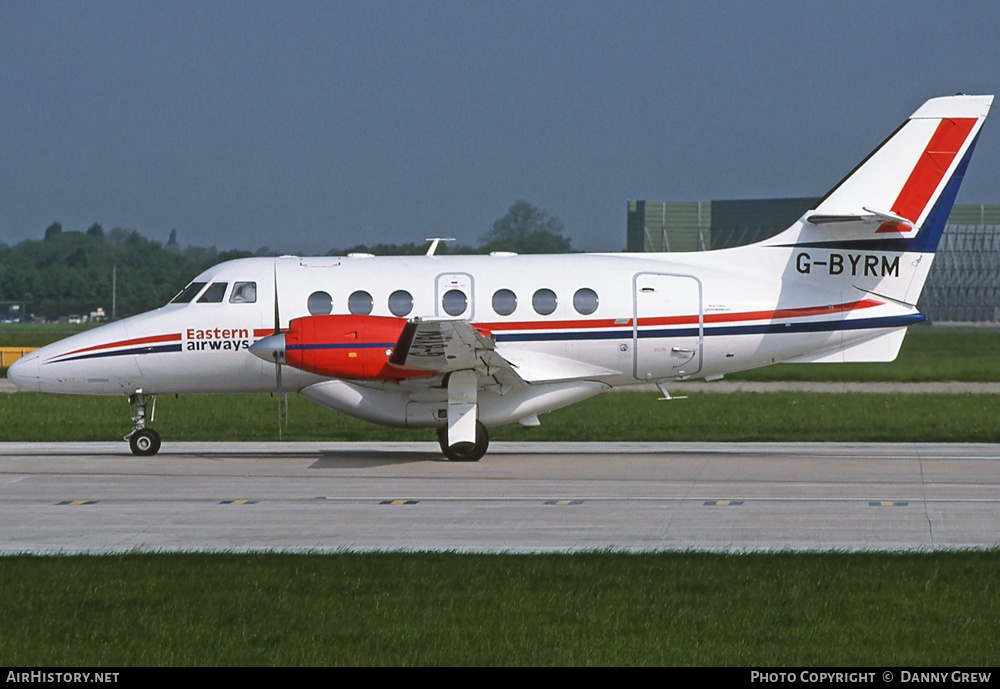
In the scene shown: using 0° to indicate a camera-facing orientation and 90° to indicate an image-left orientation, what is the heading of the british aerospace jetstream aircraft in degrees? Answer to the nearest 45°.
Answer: approximately 90°
